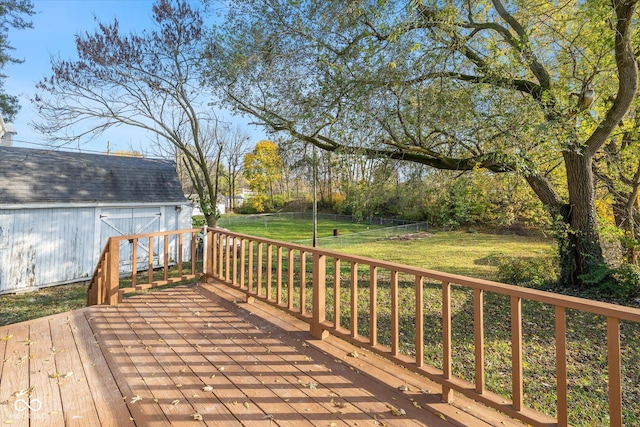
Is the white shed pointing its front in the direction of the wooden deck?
yes

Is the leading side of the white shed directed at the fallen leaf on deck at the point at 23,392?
yes

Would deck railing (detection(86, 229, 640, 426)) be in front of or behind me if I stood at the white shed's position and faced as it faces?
in front

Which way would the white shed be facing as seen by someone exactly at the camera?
facing the viewer

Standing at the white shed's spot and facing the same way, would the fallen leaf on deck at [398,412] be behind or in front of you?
in front
